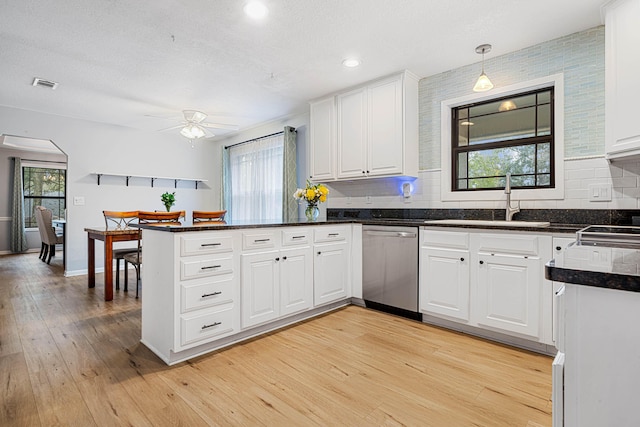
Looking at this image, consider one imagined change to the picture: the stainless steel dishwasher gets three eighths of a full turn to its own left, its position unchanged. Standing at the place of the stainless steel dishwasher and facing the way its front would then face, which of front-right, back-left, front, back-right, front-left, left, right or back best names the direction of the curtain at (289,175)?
back-left

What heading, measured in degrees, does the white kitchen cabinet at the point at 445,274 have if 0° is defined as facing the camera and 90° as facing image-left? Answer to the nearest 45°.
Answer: approximately 45°

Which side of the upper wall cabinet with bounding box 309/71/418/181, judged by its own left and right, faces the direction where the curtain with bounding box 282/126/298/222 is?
right

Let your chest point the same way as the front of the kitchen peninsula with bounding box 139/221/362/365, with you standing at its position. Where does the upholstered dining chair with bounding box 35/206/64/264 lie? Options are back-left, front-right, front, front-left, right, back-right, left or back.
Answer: back

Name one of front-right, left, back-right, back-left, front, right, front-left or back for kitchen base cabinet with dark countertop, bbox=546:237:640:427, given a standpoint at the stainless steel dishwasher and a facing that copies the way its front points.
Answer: front-left

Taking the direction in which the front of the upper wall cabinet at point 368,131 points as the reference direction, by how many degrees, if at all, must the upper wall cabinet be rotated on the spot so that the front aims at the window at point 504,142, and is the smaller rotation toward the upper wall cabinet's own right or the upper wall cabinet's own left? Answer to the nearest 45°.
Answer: approximately 135° to the upper wall cabinet's own left

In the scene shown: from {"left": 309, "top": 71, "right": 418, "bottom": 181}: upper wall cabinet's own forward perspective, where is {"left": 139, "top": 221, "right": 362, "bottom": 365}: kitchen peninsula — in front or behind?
in front

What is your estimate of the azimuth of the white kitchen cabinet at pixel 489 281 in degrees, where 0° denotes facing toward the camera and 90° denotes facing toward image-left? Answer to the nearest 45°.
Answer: approximately 45°

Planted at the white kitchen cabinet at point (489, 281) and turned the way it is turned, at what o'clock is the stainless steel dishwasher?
The stainless steel dishwasher is roughly at 2 o'clock from the white kitchen cabinet.
